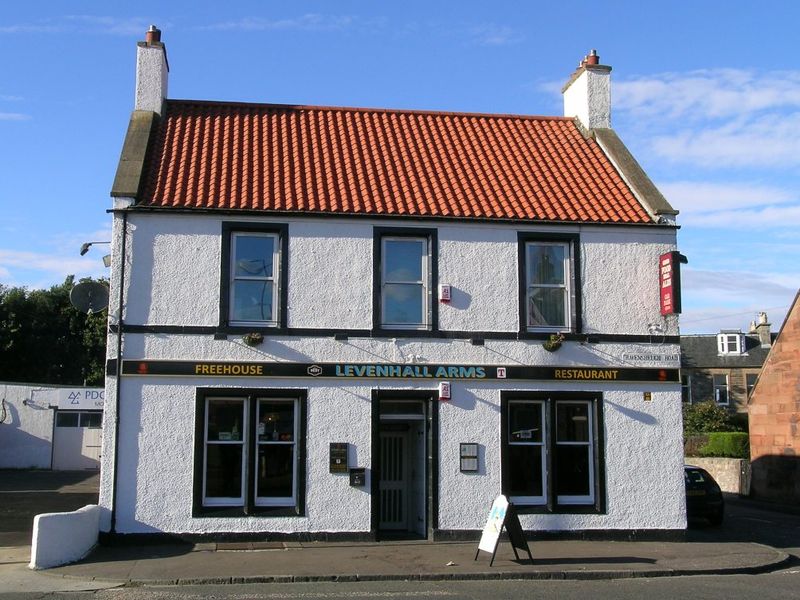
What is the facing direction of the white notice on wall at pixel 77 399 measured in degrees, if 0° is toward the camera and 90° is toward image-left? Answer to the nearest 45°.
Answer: approximately 0°

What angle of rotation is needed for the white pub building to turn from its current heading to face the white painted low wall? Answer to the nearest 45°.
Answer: approximately 45° to its right

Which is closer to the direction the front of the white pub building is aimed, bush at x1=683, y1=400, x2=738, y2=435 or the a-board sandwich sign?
the a-board sandwich sign

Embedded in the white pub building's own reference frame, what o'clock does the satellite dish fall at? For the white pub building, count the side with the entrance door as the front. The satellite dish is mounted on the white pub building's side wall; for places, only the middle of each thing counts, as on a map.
The satellite dish is roughly at 3 o'clock from the white pub building.

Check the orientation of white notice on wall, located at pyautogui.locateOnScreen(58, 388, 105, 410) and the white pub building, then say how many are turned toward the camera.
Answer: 2

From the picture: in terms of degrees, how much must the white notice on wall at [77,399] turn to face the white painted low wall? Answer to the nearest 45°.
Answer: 0° — it already faces it

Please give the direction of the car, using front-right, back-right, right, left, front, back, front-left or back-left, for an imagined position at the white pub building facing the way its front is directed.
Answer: back-left

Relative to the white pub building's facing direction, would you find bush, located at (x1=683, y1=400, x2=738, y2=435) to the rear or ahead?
to the rear

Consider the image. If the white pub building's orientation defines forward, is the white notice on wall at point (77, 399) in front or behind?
behind

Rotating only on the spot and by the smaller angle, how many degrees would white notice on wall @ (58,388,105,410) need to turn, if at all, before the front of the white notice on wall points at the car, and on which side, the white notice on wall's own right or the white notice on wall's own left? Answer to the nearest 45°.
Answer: approximately 45° to the white notice on wall's own left

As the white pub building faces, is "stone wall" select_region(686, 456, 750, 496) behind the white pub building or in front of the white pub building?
behind
